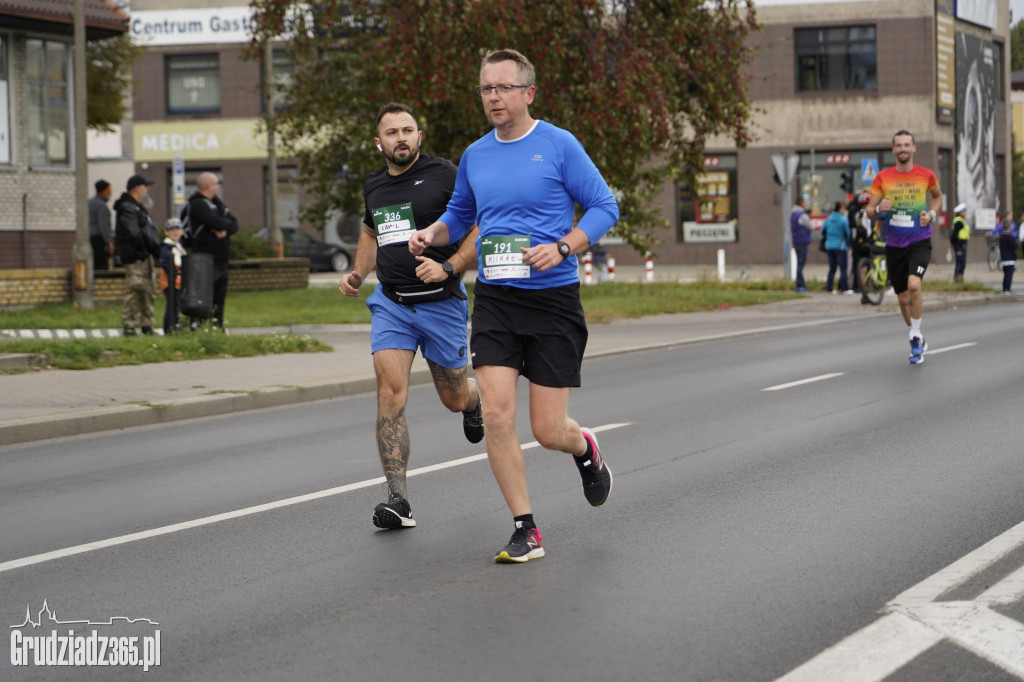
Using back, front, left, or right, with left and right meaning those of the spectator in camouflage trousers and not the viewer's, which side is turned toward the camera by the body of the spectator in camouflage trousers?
right

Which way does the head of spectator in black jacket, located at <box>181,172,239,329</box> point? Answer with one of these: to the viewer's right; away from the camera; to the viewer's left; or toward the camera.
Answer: to the viewer's right

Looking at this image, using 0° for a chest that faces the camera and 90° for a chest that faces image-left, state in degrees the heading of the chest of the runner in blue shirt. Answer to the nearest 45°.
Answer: approximately 45°

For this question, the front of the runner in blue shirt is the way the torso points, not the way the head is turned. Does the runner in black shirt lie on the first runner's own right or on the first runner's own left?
on the first runner's own right

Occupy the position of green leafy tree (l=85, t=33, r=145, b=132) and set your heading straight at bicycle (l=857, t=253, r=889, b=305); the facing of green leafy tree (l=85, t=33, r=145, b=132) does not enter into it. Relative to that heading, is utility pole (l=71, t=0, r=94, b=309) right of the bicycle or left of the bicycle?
right

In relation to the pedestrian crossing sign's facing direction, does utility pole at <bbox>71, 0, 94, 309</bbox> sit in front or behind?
in front

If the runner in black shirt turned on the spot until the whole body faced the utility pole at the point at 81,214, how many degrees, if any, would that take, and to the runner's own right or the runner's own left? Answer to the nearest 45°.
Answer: approximately 135° to the runner's own right

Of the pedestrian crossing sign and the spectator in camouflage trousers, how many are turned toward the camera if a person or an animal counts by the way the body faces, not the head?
1
